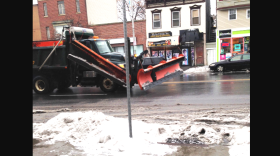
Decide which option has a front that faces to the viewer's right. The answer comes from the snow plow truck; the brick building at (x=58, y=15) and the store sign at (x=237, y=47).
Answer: the snow plow truck

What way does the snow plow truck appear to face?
to the viewer's right

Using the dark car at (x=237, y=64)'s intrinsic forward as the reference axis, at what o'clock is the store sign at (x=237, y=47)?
The store sign is roughly at 3 o'clock from the dark car.

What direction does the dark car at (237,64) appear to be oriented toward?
to the viewer's left

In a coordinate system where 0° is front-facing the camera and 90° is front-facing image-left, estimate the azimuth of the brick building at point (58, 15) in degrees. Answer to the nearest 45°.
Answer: approximately 0°

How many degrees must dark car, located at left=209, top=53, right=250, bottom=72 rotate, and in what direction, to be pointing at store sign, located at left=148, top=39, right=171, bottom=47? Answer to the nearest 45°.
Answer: approximately 45° to its right

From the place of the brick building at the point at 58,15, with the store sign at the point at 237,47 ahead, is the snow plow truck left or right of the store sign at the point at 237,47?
right

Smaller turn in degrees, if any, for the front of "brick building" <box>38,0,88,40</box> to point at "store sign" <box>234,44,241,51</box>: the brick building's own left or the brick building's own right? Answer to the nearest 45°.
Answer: approximately 45° to the brick building's own left

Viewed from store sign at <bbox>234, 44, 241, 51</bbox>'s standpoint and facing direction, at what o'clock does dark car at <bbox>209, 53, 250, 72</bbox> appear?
The dark car is roughly at 12 o'clock from the store sign.
